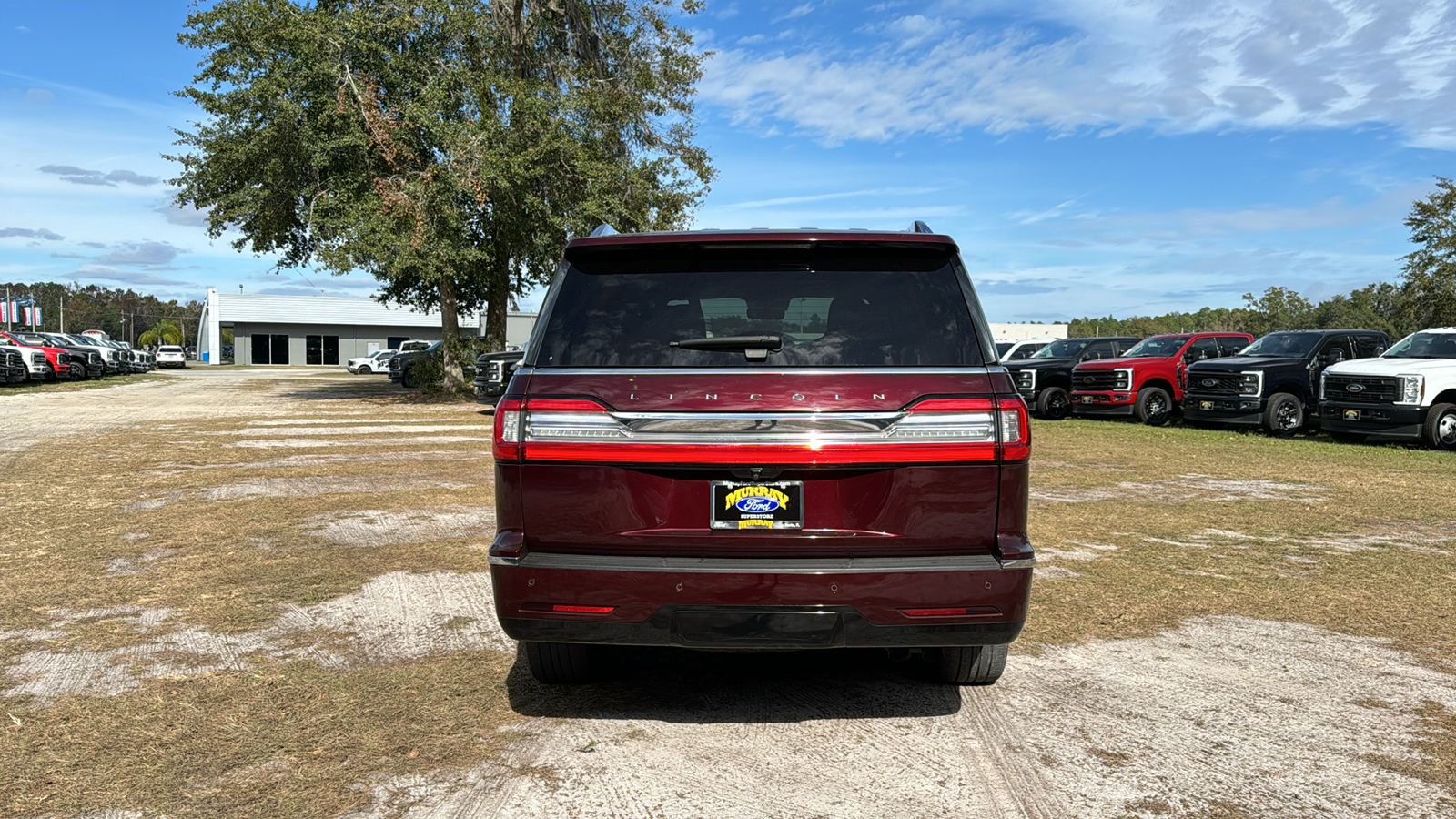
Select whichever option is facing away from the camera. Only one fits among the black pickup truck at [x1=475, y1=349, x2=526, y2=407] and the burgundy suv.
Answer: the burgundy suv

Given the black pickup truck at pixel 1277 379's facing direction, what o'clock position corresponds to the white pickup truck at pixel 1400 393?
The white pickup truck is roughly at 9 o'clock from the black pickup truck.

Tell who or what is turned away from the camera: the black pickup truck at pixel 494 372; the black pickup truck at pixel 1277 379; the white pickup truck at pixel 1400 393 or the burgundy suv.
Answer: the burgundy suv

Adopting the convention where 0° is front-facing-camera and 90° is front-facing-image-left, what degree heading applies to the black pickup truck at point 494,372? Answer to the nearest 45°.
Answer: approximately 45°

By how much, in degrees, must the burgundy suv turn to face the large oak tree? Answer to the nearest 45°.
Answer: approximately 45° to its left

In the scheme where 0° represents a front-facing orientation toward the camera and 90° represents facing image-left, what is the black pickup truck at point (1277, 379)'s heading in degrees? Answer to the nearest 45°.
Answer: approximately 45°

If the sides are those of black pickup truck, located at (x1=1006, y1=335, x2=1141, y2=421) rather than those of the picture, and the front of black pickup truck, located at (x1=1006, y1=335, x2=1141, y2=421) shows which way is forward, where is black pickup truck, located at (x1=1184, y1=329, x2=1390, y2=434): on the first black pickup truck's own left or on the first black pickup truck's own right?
on the first black pickup truck's own left

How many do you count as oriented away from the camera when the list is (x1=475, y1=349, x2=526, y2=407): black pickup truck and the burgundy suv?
1

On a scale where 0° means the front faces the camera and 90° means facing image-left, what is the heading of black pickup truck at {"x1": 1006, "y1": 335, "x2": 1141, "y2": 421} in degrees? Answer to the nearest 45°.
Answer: approximately 45°

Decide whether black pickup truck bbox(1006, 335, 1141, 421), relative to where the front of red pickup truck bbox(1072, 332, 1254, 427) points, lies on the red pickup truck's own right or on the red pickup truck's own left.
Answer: on the red pickup truck's own right

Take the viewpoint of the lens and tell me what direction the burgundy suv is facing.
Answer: facing away from the viewer

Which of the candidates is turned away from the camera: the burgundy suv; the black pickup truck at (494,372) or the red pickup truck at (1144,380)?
the burgundy suv
